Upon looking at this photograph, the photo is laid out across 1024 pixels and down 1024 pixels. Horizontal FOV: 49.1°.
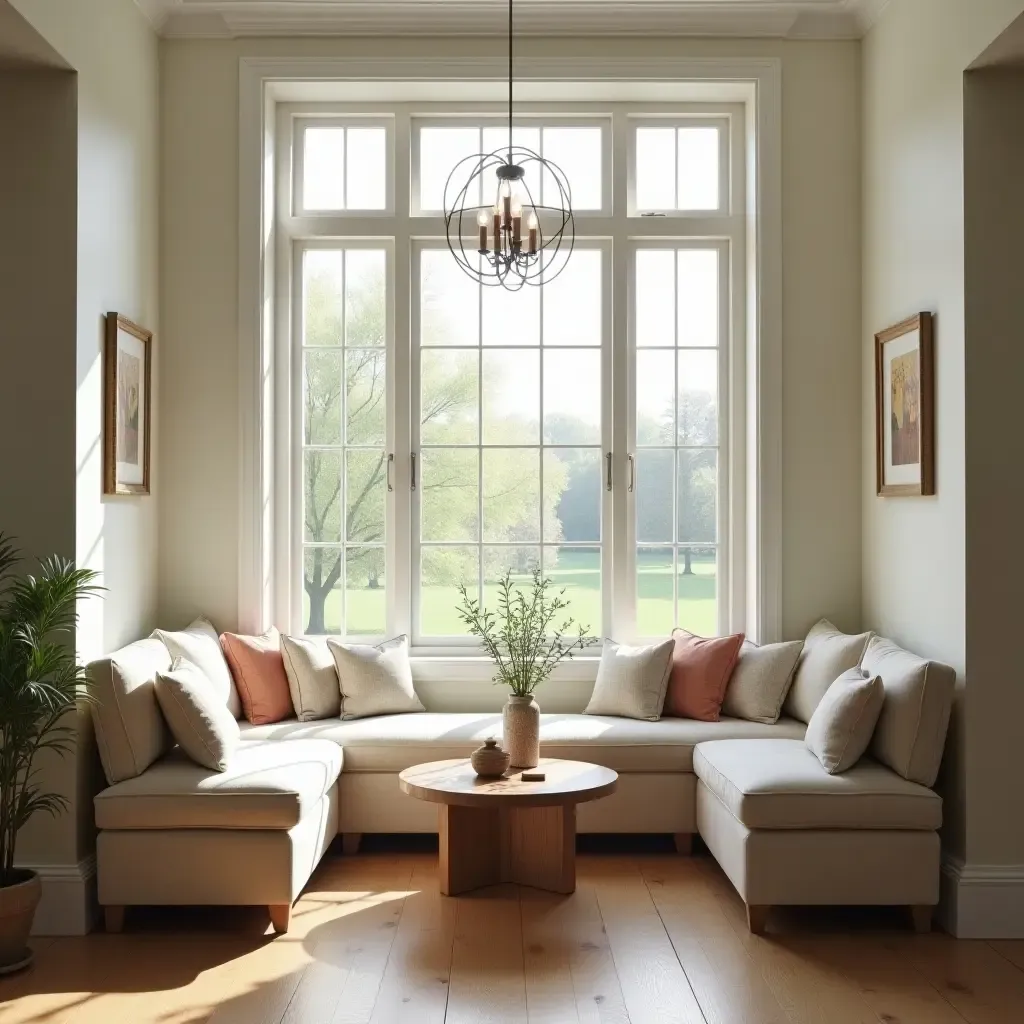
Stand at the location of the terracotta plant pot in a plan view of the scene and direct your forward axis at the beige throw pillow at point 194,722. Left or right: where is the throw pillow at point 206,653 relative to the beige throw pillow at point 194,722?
left

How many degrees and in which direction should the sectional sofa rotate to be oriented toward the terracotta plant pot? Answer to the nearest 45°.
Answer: approximately 45° to its right

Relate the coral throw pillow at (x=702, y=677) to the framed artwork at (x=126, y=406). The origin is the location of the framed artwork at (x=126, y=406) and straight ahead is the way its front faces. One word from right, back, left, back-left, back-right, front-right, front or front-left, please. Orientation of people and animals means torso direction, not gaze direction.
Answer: front

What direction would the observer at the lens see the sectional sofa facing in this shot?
facing the viewer

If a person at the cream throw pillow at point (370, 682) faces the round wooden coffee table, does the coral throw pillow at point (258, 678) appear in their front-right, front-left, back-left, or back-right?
back-right

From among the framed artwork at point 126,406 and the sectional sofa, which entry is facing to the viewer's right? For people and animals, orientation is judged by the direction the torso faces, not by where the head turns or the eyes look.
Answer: the framed artwork

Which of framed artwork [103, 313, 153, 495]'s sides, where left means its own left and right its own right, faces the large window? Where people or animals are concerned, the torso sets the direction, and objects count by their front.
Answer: front

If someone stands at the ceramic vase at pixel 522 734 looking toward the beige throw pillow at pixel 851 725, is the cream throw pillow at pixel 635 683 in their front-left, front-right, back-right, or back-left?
front-left

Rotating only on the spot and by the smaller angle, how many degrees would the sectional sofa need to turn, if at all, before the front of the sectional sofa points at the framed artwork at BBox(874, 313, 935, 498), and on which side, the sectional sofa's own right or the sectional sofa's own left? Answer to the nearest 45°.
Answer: approximately 90° to the sectional sofa's own left

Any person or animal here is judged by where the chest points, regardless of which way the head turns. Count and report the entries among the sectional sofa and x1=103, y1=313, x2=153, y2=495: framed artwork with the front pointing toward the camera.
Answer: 1

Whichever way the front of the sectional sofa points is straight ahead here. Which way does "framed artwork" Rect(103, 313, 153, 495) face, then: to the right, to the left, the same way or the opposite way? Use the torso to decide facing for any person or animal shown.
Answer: to the left

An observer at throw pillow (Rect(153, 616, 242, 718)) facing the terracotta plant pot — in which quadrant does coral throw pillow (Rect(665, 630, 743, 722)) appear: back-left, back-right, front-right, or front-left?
back-left

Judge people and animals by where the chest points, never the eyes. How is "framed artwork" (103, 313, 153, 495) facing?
to the viewer's right

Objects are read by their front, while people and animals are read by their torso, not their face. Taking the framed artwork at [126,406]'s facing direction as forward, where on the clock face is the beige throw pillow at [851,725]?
The beige throw pillow is roughly at 1 o'clock from the framed artwork.
